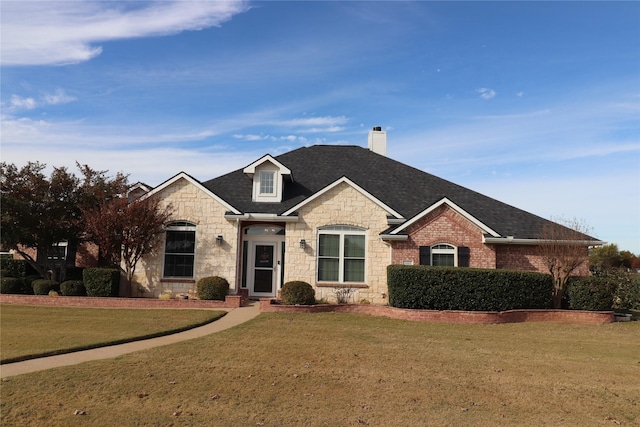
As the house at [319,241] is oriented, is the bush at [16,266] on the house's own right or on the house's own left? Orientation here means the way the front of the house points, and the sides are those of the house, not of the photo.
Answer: on the house's own right

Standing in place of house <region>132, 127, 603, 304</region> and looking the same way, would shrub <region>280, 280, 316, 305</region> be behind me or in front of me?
in front

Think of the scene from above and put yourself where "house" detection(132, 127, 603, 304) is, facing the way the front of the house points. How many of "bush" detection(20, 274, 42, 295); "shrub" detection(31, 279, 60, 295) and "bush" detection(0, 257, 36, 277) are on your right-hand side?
3

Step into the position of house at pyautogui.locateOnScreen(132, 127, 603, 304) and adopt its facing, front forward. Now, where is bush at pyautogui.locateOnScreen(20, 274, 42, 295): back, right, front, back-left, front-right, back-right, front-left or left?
right

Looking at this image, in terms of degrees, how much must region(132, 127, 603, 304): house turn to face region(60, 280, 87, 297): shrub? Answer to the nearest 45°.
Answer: approximately 90° to its right

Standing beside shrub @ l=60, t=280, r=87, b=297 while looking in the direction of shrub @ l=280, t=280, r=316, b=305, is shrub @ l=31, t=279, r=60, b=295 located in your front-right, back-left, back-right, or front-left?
back-left

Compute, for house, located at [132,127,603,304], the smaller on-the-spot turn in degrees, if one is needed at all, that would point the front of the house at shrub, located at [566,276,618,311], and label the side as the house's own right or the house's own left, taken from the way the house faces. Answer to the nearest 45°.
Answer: approximately 90° to the house's own left

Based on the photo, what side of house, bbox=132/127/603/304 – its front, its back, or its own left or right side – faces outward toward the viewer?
front

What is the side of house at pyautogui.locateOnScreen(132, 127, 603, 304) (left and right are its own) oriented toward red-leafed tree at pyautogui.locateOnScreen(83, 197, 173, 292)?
right

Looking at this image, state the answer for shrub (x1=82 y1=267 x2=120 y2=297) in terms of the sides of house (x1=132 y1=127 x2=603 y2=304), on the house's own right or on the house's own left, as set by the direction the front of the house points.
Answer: on the house's own right

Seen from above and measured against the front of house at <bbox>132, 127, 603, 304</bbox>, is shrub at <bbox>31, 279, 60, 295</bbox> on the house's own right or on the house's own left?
on the house's own right

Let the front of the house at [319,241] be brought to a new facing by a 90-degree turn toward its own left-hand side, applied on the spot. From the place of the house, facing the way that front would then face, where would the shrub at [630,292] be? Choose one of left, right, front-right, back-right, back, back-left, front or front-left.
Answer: front

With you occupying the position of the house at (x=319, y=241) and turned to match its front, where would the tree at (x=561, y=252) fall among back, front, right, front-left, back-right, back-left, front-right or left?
left
